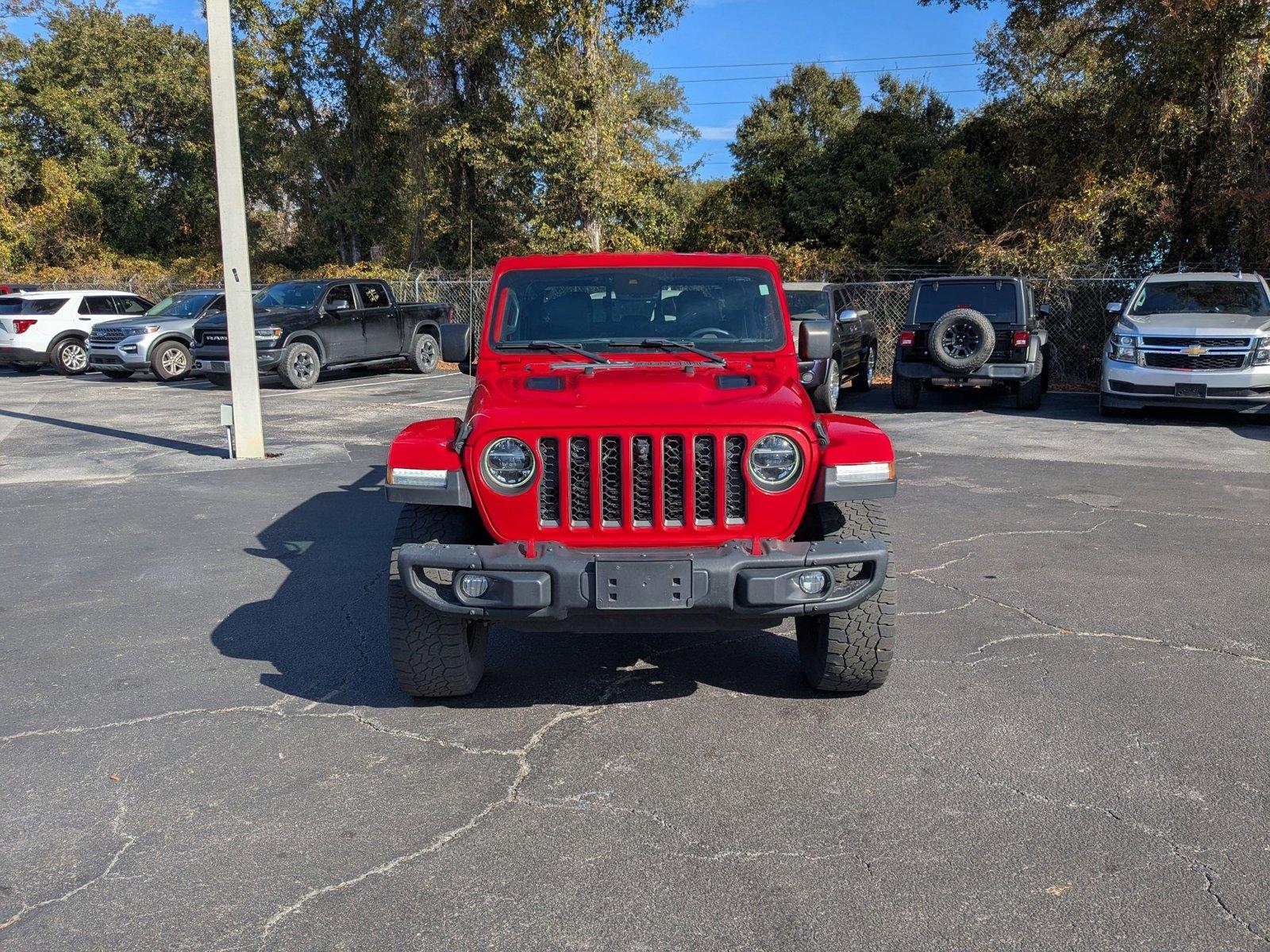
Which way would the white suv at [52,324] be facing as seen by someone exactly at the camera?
facing away from the viewer and to the right of the viewer

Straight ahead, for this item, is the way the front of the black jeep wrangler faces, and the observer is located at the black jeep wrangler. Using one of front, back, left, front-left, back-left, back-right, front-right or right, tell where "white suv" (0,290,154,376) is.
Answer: left

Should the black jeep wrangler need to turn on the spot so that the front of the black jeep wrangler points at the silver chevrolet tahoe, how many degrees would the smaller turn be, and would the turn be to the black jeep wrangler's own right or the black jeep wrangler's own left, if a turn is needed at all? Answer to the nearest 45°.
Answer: approximately 135° to the black jeep wrangler's own right

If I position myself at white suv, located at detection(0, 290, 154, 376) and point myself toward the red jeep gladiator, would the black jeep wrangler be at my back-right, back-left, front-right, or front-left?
front-left

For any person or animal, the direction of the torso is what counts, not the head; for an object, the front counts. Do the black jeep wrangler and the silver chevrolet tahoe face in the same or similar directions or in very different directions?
very different directions

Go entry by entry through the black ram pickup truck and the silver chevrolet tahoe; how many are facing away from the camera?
0

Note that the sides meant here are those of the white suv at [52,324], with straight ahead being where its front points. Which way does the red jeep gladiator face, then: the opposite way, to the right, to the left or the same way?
the opposite way

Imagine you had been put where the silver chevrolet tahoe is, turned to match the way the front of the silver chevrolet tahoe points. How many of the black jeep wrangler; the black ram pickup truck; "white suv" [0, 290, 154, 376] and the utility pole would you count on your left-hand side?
0

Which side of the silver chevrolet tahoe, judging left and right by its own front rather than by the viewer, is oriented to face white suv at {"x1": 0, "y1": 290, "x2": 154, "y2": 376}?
right

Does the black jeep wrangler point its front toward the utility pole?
no

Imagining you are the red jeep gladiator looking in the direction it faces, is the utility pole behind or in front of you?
behind

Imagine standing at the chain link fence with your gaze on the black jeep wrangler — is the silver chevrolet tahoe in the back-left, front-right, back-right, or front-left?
front-left

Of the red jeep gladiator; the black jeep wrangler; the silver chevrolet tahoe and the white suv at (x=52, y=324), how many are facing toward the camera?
2

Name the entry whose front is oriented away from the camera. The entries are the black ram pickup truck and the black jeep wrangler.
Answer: the black jeep wrangler

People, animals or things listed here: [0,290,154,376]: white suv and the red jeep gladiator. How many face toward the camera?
1

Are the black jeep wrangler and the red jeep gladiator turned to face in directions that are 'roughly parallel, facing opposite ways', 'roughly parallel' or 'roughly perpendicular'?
roughly parallel, facing opposite ways

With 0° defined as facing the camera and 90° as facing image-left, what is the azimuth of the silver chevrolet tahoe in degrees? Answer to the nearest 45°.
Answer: approximately 0°
